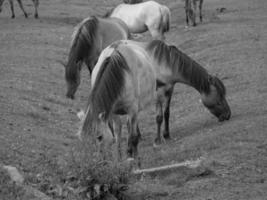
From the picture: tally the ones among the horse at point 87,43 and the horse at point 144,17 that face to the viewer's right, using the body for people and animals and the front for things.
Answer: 0

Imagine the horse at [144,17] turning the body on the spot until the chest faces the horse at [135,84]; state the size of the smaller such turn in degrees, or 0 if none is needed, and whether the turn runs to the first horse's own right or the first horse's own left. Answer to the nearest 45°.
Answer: approximately 135° to the first horse's own left

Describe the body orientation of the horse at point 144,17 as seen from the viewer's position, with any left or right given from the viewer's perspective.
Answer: facing away from the viewer and to the left of the viewer

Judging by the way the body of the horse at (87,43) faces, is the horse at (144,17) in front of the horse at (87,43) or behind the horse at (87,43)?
behind

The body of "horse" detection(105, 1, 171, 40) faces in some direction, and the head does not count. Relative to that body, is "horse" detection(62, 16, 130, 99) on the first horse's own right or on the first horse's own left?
on the first horse's own left
